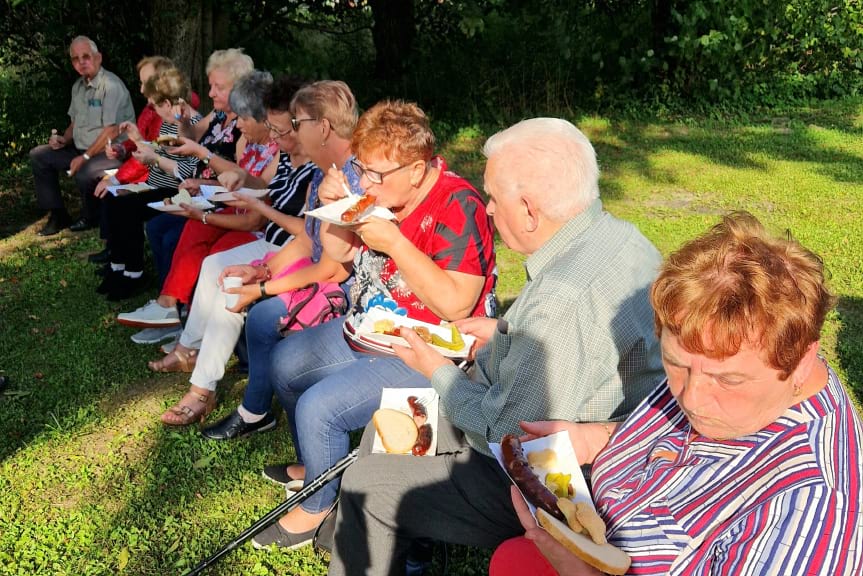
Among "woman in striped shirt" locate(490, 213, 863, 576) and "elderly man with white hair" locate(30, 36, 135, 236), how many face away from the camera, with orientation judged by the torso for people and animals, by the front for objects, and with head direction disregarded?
0

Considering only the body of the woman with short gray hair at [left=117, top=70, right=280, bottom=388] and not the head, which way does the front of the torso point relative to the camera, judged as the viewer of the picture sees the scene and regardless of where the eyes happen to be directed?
to the viewer's left

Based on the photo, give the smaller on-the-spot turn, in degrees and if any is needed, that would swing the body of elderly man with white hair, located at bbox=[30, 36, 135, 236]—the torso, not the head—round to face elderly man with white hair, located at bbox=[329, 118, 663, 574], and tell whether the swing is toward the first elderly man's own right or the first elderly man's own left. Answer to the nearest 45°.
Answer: approximately 45° to the first elderly man's own left

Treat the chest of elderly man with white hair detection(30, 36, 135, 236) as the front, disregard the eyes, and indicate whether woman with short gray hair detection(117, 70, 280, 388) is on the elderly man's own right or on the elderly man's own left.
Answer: on the elderly man's own left

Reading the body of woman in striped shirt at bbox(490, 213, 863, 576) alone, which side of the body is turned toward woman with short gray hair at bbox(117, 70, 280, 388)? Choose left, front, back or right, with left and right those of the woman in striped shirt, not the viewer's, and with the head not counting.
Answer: right

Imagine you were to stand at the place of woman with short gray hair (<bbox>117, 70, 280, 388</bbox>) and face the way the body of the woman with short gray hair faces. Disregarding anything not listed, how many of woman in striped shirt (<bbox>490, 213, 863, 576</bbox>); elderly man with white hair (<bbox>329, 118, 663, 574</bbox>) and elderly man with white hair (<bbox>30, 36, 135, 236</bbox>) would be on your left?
2

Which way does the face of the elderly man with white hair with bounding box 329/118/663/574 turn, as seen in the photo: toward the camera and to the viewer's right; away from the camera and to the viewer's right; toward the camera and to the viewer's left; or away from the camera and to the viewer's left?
away from the camera and to the viewer's left

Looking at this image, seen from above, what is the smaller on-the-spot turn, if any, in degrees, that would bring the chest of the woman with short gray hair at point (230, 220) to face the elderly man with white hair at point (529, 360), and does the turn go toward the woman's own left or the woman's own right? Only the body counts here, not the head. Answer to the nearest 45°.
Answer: approximately 90° to the woman's own left

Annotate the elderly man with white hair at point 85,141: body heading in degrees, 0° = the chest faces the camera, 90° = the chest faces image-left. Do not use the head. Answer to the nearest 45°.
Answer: approximately 45°

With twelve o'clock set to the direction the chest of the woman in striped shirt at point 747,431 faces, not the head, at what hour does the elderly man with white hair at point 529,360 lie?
The elderly man with white hair is roughly at 3 o'clock from the woman in striped shirt.

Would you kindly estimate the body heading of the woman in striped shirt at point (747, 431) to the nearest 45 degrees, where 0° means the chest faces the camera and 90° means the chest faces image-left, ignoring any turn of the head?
approximately 45°

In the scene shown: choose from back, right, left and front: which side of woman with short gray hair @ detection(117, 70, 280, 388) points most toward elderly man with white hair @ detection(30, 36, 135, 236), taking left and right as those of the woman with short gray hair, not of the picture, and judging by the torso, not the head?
right

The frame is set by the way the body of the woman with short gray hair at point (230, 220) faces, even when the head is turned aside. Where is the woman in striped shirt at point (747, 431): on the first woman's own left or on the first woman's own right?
on the first woman's own left
